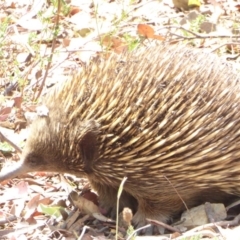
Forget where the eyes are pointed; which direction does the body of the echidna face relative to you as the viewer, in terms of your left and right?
facing to the left of the viewer
